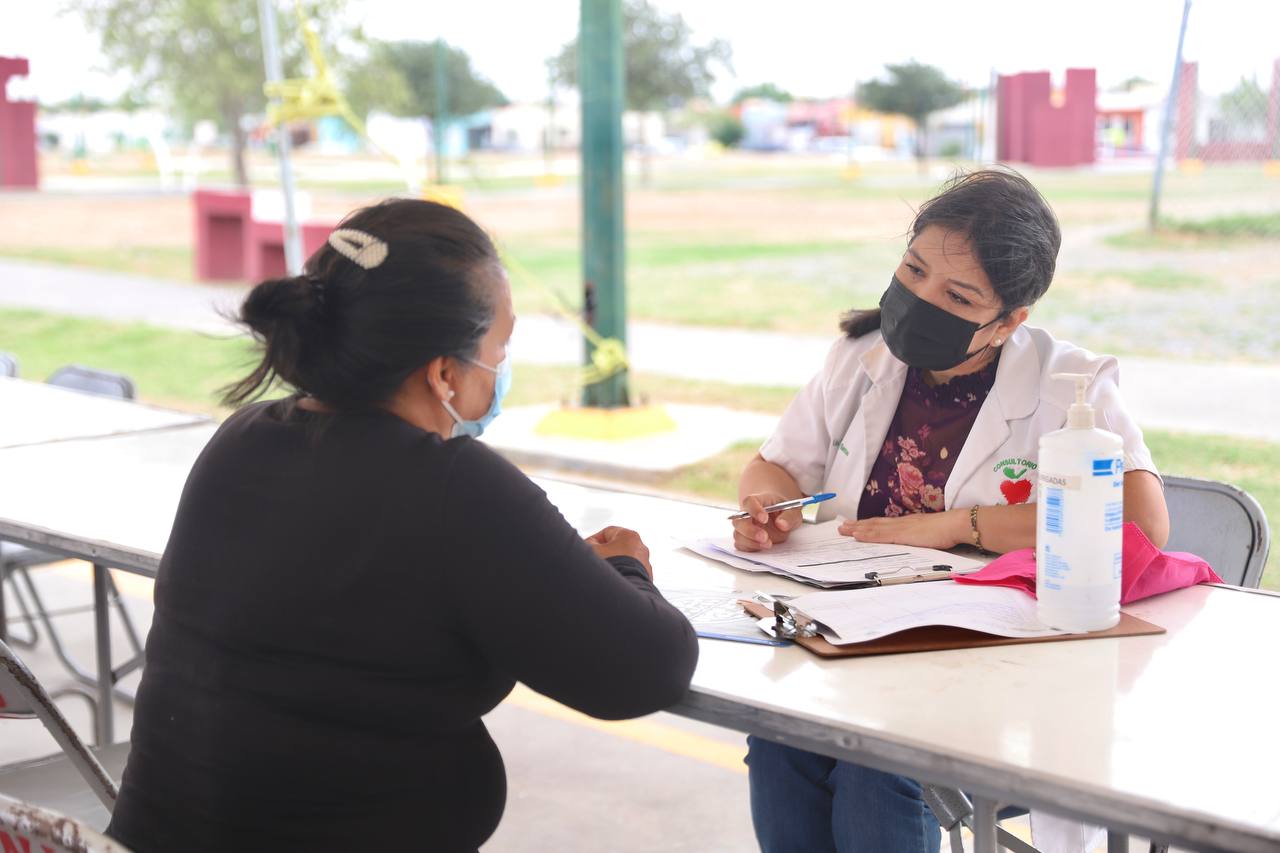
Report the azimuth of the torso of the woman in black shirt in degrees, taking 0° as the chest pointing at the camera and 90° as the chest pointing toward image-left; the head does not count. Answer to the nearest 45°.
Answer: approximately 225°

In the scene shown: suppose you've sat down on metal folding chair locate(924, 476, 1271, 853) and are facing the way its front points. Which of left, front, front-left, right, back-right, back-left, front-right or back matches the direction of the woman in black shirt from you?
front

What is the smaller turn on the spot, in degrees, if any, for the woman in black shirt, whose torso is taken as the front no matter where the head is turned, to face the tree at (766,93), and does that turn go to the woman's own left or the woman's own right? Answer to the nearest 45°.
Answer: approximately 45° to the woman's own left

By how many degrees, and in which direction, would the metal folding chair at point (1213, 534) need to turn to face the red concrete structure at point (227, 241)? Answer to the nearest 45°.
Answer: approximately 90° to its right

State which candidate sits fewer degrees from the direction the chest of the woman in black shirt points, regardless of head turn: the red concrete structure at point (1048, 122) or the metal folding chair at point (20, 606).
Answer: the red concrete structure

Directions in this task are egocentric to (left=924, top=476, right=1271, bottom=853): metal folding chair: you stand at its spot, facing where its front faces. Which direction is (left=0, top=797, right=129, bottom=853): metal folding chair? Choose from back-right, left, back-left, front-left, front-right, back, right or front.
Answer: front

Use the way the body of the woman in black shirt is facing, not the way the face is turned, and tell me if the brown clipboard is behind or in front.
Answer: in front

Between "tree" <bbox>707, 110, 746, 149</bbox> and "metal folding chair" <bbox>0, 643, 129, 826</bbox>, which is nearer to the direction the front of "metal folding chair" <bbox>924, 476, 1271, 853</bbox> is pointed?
the metal folding chair

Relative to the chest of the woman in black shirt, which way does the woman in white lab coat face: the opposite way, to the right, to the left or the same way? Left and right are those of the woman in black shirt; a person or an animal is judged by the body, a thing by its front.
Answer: the opposite way

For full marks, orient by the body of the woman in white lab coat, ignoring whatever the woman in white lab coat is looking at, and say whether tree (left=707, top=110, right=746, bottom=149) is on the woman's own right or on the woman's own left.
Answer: on the woman's own right

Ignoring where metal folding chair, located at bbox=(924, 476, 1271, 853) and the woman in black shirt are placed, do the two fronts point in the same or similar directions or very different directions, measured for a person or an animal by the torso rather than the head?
very different directions

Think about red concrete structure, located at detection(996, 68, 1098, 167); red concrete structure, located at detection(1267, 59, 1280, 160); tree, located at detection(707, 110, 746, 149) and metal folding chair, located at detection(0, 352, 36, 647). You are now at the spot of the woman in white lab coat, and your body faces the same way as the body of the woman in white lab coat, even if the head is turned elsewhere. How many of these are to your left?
0

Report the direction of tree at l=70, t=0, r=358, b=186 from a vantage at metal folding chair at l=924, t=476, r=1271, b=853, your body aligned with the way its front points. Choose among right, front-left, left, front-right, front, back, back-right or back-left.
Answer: right

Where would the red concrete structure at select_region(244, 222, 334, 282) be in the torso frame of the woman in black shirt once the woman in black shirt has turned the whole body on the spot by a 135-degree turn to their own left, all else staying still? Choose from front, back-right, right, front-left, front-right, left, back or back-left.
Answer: right

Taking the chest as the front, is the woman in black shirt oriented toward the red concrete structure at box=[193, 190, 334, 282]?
no

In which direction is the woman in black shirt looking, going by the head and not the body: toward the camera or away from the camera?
away from the camera

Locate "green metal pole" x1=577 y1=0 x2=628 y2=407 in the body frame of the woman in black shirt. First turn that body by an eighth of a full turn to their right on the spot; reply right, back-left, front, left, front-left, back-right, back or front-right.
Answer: left

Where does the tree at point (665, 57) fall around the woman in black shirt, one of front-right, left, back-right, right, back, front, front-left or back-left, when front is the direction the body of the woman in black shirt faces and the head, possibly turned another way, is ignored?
front-left

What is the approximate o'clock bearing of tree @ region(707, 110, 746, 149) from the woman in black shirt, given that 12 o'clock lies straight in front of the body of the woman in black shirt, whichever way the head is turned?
The tree is roughly at 11 o'clock from the woman in black shirt.

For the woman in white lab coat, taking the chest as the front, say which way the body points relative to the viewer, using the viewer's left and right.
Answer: facing the viewer and to the left of the viewer

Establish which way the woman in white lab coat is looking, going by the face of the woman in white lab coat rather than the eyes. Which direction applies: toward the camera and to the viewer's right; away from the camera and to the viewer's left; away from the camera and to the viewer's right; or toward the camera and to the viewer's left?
toward the camera and to the viewer's left
